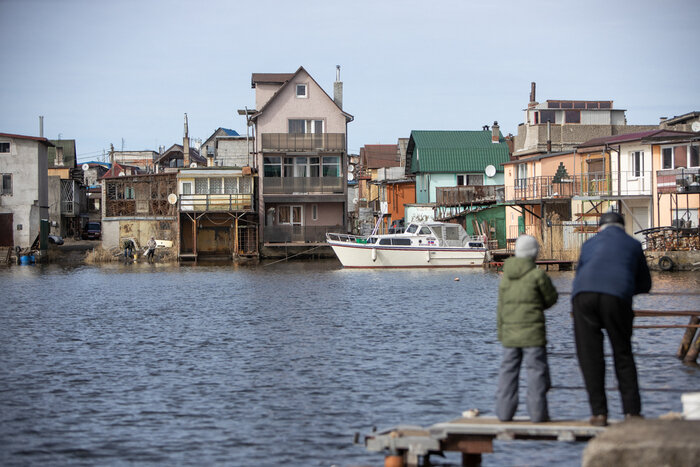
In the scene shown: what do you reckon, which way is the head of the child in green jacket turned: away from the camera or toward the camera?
away from the camera

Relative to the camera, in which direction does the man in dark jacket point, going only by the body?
away from the camera

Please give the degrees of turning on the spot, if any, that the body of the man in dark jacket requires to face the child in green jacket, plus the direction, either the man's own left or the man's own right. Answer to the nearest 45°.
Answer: approximately 90° to the man's own left
